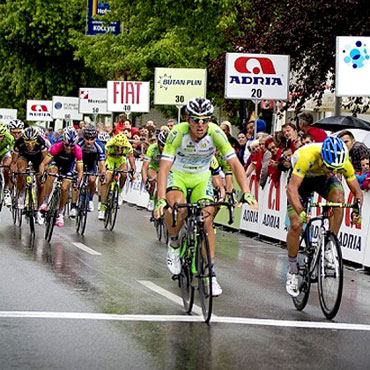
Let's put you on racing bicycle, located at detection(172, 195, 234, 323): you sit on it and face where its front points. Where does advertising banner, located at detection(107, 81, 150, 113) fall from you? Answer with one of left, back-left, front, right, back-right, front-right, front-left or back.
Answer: back

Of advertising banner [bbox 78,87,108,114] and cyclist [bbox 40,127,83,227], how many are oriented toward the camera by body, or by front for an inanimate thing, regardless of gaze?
2

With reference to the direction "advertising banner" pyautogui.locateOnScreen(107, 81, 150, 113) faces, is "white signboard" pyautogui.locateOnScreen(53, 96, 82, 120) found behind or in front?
behind

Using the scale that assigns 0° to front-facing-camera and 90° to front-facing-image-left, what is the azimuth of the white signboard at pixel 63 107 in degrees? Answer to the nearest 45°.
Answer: approximately 0°

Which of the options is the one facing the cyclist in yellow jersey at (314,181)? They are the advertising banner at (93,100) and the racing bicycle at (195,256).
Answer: the advertising banner
